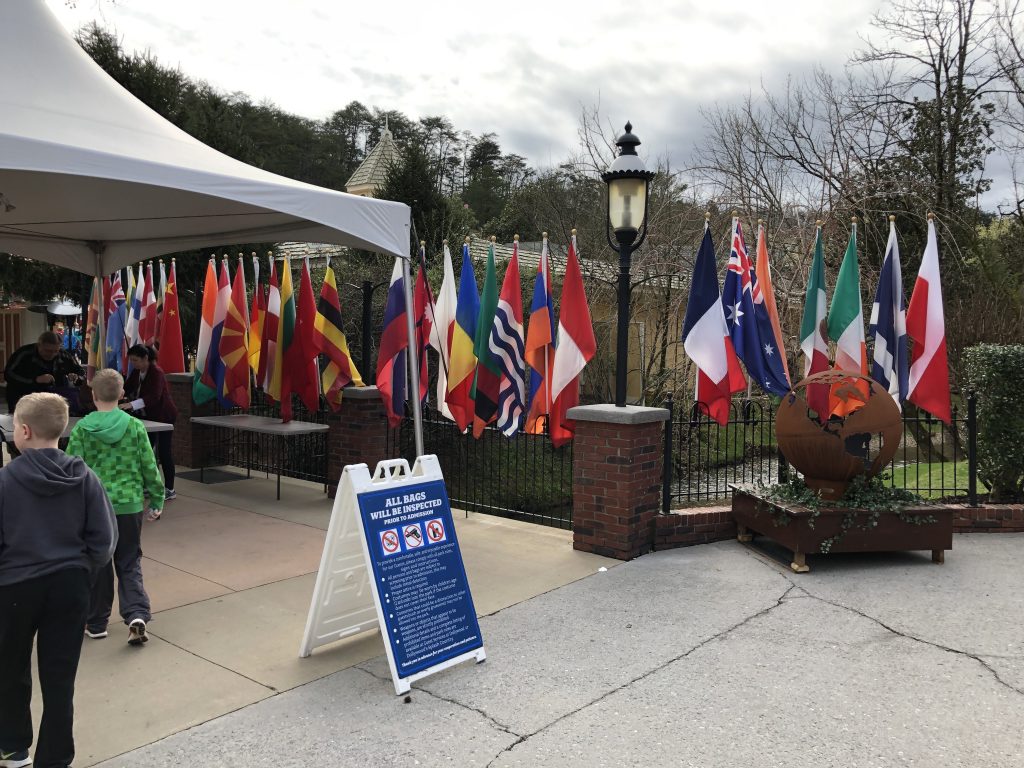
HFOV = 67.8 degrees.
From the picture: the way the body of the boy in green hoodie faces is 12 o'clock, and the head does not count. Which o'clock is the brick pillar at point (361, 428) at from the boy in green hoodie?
The brick pillar is roughly at 1 o'clock from the boy in green hoodie.

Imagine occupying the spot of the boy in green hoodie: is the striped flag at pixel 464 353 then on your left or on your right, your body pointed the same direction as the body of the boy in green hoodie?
on your right

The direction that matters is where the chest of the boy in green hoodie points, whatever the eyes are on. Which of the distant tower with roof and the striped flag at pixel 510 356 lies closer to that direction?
the distant tower with roof

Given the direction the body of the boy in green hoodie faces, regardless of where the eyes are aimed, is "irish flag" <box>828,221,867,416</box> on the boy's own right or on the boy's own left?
on the boy's own right

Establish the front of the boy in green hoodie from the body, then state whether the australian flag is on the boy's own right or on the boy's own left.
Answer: on the boy's own right

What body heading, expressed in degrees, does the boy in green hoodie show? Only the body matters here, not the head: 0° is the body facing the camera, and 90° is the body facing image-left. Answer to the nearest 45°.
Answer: approximately 180°

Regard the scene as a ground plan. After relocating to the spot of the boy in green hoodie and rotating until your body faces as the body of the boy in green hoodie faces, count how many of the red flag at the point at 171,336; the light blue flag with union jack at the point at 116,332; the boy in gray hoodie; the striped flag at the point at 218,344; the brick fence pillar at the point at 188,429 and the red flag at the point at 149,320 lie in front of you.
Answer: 5

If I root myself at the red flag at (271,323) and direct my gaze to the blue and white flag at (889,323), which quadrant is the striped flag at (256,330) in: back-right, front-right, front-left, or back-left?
back-left

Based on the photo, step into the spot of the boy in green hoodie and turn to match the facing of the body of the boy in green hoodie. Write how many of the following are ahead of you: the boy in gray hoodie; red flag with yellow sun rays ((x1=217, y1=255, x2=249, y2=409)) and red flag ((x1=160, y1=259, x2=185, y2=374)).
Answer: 2

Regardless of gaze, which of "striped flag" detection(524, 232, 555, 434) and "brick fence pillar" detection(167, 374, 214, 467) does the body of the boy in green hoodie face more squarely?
the brick fence pillar

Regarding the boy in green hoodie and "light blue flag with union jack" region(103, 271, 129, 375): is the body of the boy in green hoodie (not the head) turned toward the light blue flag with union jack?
yes

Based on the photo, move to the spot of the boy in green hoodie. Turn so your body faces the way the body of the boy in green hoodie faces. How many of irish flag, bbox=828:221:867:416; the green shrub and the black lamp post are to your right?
3

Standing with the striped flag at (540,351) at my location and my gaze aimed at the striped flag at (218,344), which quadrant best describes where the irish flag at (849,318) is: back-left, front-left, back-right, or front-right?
back-right

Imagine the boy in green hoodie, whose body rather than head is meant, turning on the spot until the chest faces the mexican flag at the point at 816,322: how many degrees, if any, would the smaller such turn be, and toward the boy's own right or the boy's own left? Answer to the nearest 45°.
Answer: approximately 90° to the boy's own right

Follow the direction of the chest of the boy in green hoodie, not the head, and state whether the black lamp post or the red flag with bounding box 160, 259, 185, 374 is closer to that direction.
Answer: the red flag
